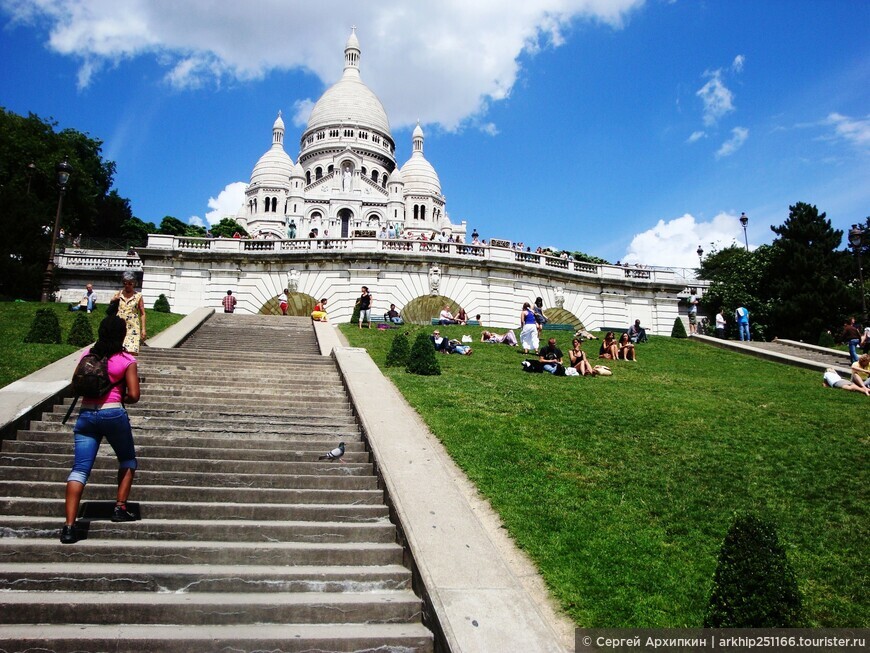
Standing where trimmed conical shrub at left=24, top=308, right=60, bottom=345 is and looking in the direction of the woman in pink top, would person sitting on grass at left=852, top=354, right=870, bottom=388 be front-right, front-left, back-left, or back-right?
front-left

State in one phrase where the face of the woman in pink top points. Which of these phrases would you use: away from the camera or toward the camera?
away from the camera

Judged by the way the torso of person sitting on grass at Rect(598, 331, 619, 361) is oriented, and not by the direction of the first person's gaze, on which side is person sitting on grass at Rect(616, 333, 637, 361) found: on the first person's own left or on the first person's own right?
on the first person's own left

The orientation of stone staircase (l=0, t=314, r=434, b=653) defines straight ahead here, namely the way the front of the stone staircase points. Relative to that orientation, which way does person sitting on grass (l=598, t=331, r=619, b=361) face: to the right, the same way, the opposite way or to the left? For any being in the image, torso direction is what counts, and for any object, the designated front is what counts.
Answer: the same way

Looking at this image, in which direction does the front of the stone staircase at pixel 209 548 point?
toward the camera

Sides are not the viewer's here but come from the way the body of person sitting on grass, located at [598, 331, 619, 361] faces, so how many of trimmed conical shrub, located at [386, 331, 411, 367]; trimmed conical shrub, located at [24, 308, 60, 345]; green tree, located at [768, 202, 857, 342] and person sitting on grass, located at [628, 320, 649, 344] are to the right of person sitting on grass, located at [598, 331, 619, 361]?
2

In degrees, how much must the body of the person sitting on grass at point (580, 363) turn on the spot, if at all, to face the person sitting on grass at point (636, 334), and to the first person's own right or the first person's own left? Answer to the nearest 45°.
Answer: approximately 135° to the first person's own left

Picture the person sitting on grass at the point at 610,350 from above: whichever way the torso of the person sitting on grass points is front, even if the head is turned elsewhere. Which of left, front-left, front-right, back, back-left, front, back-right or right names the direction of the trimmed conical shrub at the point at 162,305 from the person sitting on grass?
back-right

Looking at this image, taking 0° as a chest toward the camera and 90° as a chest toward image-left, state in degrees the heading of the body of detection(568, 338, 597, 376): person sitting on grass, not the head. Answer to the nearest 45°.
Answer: approximately 315°

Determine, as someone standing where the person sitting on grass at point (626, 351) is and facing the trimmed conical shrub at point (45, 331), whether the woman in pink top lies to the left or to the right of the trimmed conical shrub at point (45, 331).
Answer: left

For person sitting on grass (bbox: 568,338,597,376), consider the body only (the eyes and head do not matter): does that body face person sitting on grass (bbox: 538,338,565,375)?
no

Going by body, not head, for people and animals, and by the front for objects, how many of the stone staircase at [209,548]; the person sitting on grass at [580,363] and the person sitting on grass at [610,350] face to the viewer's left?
0

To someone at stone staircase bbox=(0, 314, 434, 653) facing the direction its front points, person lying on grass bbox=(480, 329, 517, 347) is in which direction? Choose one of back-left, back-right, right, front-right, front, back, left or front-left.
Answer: back-left

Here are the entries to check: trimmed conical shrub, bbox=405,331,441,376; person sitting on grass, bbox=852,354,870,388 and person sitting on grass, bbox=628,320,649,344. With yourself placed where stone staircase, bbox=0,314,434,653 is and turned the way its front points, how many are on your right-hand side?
0

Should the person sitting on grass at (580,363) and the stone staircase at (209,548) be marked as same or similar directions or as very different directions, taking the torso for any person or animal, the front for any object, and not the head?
same or similar directions

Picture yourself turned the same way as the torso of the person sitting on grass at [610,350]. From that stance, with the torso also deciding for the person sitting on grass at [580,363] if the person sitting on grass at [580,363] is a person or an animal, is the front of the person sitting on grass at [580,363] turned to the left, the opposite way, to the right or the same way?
the same way

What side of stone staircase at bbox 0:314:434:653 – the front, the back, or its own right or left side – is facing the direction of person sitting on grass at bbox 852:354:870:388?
left
